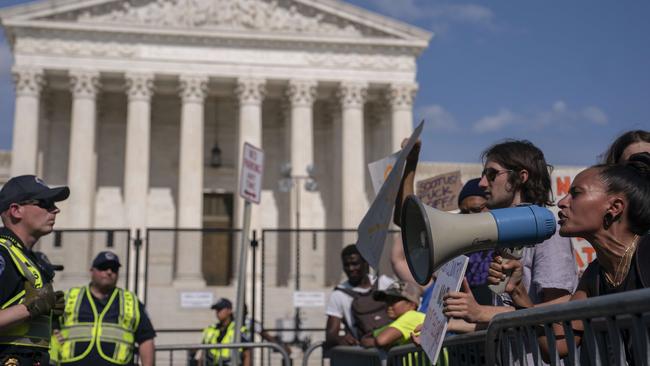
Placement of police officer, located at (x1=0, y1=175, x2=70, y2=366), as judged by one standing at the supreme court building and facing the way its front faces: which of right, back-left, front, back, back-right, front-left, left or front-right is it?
front

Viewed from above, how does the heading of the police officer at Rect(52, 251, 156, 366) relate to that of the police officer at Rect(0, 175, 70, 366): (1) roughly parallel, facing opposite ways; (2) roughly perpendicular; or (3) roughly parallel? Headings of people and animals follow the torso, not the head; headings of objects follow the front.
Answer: roughly perpendicular

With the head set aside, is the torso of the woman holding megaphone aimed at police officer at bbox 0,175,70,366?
yes

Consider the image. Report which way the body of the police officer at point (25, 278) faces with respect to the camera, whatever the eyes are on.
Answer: to the viewer's right

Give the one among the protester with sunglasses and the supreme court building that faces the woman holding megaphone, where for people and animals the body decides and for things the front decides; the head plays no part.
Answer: the supreme court building

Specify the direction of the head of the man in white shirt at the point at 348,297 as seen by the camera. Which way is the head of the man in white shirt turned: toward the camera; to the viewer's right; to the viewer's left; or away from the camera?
toward the camera

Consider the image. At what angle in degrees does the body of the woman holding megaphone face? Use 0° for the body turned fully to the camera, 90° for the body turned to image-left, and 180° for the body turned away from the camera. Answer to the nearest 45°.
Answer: approximately 90°

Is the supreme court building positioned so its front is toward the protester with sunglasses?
yes

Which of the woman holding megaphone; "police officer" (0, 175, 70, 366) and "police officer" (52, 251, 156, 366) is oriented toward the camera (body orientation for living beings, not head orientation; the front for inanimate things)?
"police officer" (52, 251, 156, 366)

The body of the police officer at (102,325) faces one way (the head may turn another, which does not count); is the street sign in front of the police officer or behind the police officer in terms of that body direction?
behind

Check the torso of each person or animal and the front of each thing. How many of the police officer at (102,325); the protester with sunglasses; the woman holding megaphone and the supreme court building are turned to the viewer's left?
2

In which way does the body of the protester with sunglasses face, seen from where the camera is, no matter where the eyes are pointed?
to the viewer's left

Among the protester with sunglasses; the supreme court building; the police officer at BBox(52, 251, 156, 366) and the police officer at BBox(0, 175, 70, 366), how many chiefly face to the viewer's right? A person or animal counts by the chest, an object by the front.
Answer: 1

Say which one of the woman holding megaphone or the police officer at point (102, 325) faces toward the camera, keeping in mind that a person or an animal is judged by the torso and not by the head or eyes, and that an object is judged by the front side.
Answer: the police officer

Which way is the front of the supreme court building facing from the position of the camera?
facing the viewer

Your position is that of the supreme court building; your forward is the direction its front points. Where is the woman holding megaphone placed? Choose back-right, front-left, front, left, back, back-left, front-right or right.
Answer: front

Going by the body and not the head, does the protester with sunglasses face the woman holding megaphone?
no

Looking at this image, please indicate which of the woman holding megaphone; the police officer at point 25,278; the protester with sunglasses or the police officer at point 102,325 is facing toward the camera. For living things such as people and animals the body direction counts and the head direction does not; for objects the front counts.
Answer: the police officer at point 102,325

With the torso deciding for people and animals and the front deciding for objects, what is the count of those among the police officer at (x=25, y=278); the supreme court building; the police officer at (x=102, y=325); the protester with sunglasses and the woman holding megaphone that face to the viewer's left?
2
